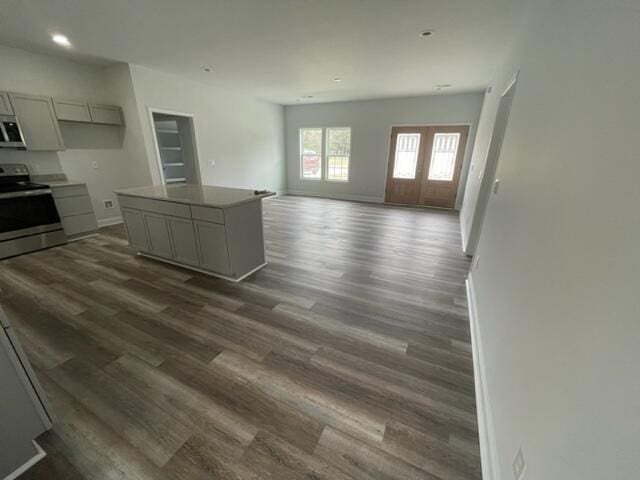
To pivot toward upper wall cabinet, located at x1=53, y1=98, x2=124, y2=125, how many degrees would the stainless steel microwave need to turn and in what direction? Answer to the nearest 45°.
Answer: approximately 90° to its left

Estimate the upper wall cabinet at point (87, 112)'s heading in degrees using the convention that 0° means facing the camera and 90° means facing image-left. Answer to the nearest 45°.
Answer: approximately 315°

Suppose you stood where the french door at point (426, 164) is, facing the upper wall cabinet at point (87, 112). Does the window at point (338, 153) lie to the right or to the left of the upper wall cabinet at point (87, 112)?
right

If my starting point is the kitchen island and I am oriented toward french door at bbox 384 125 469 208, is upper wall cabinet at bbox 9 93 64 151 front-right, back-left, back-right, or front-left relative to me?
back-left

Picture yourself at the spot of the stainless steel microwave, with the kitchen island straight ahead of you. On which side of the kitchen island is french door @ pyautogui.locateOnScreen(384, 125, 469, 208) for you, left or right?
left

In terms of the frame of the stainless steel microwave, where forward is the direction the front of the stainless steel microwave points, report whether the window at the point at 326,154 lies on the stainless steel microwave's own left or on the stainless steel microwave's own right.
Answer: on the stainless steel microwave's own left

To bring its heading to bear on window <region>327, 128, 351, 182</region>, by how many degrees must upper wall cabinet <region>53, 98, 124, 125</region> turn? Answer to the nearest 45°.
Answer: approximately 45° to its left

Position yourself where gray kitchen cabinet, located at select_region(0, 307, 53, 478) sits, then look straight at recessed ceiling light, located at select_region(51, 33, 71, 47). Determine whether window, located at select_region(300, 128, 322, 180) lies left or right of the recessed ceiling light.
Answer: right
